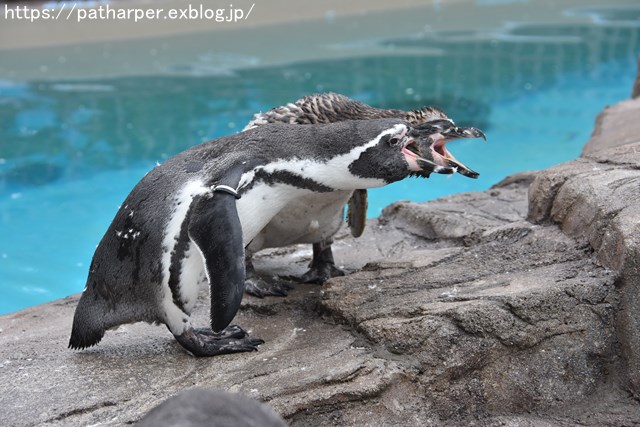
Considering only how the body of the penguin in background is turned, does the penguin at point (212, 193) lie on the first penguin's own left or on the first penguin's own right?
on the first penguin's own right

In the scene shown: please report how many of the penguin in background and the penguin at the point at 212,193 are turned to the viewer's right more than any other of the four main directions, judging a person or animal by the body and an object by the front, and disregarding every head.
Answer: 2

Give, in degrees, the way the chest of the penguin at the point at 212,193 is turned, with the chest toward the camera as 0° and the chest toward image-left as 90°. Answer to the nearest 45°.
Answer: approximately 270°

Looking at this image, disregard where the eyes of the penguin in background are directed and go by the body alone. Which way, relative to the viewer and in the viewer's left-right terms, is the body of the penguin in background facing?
facing to the right of the viewer

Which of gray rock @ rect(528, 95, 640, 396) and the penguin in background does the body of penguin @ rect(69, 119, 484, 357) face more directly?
the gray rock

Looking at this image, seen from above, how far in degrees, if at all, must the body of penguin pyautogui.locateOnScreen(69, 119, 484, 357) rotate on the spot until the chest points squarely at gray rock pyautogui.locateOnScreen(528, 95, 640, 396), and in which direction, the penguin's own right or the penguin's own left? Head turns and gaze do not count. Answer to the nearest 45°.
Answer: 0° — it already faces it

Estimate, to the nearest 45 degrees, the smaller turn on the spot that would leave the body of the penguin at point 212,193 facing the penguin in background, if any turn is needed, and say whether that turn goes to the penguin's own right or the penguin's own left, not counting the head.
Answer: approximately 45° to the penguin's own left

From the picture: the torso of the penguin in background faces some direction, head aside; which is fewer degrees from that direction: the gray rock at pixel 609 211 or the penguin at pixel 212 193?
the gray rock
